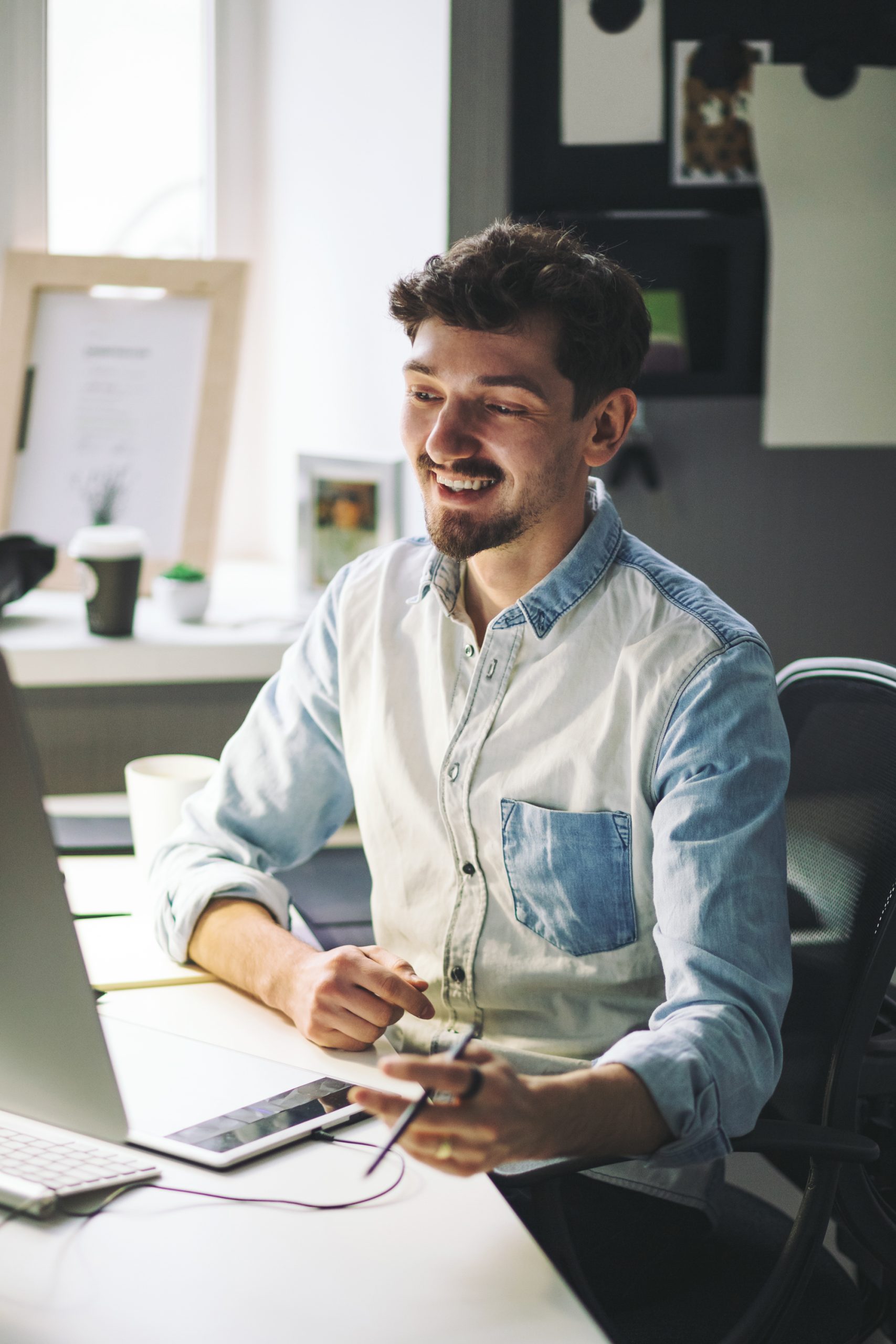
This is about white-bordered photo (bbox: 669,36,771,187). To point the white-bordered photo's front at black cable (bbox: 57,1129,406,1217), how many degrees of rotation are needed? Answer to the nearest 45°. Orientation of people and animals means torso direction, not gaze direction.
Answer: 0° — it already faces it

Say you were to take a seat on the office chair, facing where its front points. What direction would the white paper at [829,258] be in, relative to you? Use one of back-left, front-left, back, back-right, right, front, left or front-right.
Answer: back-right

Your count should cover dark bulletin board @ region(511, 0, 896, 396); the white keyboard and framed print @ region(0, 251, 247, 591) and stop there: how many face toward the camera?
2

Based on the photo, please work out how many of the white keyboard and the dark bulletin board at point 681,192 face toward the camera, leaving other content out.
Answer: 1

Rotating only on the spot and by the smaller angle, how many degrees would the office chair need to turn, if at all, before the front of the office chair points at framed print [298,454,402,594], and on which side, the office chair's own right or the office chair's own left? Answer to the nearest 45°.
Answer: approximately 90° to the office chair's own right
